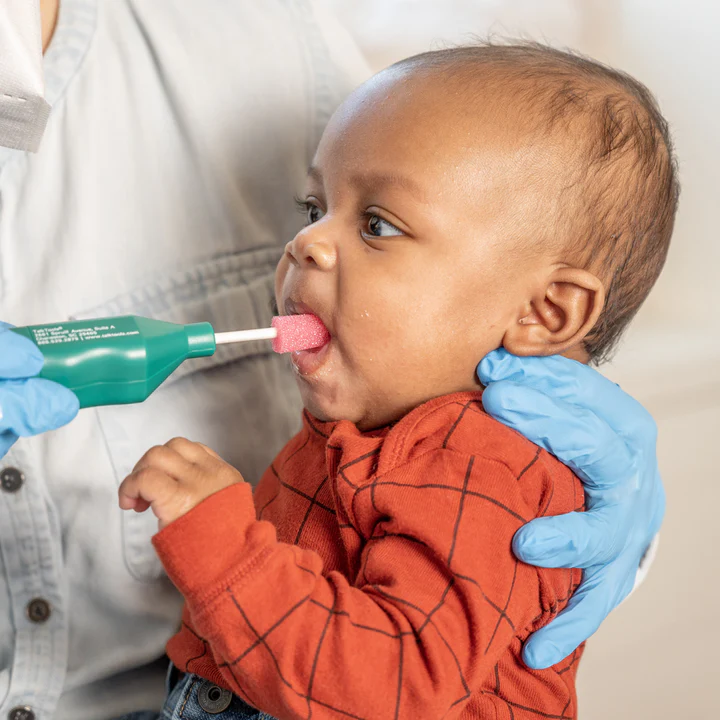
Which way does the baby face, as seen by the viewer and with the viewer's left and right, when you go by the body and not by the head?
facing the viewer and to the left of the viewer

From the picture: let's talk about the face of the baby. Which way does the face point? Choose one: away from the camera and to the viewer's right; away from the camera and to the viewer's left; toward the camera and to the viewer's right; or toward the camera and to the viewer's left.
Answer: toward the camera and to the viewer's left
